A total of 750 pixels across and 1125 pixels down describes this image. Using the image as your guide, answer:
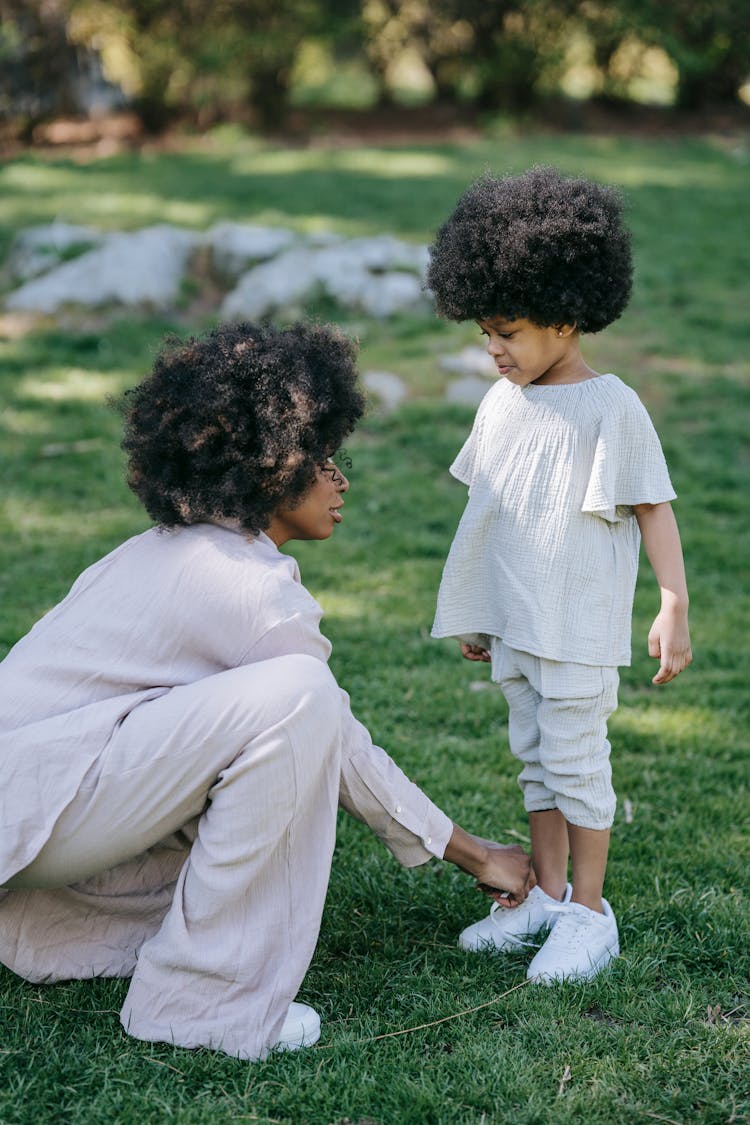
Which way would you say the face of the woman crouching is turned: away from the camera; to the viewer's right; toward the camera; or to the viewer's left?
to the viewer's right

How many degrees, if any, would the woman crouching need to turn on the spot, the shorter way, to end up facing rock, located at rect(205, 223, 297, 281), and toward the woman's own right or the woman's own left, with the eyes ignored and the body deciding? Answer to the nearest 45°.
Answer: approximately 90° to the woman's own left

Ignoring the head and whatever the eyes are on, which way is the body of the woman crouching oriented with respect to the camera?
to the viewer's right

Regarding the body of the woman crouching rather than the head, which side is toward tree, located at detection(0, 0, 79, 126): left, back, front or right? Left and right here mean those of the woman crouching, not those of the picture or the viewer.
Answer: left

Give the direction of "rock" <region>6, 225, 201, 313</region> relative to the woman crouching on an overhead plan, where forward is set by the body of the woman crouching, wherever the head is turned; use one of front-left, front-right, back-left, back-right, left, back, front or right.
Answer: left

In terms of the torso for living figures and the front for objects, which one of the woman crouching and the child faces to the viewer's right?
the woman crouching

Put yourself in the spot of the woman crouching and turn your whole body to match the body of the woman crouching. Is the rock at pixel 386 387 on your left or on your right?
on your left

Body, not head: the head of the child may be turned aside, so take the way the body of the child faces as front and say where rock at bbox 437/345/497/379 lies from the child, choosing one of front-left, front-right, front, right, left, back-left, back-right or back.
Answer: back-right

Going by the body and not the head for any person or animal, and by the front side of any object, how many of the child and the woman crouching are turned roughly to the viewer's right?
1

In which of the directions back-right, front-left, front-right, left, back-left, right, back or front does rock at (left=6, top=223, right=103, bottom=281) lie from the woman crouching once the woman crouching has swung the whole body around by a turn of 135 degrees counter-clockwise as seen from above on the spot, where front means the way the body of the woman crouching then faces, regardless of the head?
front-right

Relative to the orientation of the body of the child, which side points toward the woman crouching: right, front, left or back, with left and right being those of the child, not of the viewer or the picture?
front

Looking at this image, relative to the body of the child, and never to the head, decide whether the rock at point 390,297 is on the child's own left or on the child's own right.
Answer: on the child's own right

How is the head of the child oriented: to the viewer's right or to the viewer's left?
to the viewer's left

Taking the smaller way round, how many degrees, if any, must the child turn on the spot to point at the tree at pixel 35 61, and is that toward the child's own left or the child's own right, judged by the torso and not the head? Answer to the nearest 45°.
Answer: approximately 90° to the child's own right
